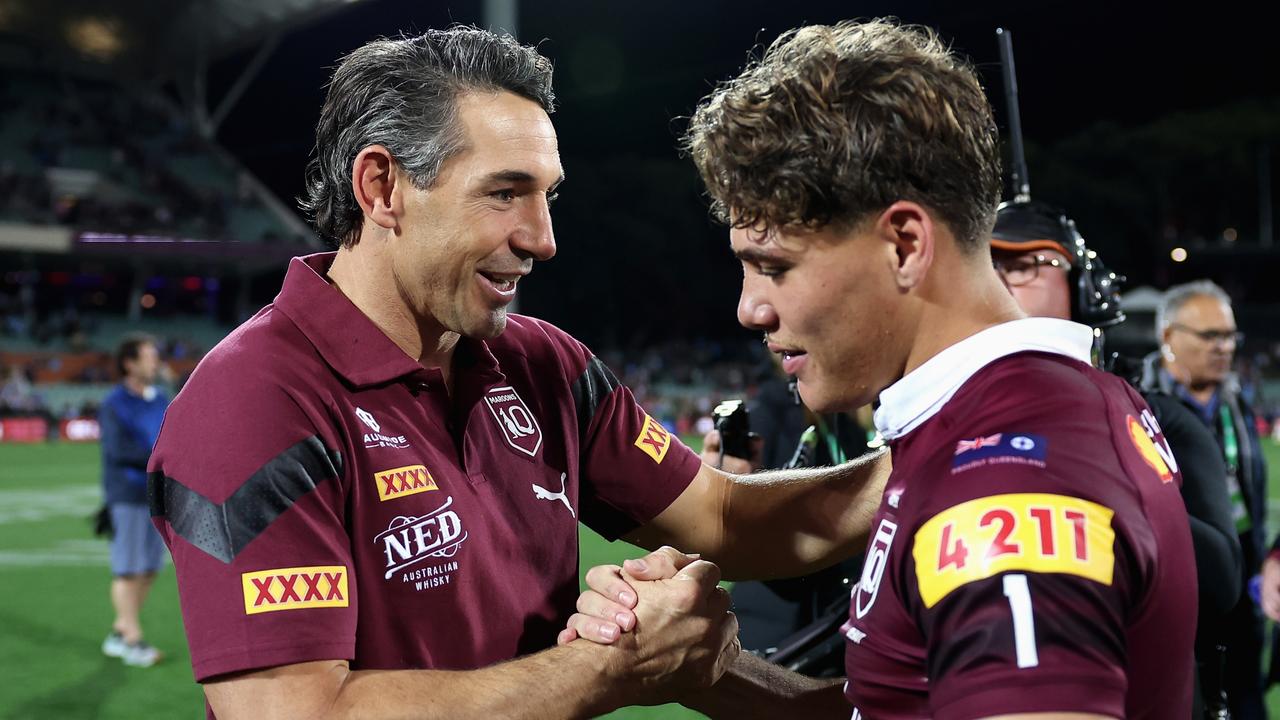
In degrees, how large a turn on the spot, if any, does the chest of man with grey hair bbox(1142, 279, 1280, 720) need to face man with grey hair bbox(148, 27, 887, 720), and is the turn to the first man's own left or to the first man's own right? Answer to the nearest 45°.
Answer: approximately 45° to the first man's own right

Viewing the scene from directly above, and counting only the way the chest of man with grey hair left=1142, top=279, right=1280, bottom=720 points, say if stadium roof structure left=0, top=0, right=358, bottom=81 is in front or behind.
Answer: behind

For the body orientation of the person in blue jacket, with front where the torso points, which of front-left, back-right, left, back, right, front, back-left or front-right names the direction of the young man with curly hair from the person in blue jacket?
right

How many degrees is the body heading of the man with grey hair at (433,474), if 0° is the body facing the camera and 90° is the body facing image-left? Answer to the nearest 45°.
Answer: approximately 315°

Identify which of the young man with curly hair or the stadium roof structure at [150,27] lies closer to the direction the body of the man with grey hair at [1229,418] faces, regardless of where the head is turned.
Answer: the young man with curly hair

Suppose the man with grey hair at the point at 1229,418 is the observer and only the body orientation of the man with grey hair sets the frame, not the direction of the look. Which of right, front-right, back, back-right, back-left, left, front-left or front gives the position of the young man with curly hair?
front-right

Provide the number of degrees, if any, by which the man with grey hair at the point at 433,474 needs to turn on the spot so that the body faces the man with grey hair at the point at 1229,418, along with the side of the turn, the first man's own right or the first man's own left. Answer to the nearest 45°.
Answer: approximately 90° to the first man's own left

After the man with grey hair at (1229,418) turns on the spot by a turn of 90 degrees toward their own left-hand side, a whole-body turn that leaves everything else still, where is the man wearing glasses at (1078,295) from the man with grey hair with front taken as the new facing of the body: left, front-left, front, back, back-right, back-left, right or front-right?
back-right

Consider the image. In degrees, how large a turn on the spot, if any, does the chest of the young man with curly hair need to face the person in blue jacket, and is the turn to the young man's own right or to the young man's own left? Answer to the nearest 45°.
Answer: approximately 45° to the young man's own right

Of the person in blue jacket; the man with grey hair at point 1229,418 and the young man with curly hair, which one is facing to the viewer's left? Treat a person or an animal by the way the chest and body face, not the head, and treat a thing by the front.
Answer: the young man with curly hair

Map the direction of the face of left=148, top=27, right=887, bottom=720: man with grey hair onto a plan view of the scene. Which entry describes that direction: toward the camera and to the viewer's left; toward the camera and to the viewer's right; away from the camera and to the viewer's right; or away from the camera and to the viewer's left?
toward the camera and to the viewer's right

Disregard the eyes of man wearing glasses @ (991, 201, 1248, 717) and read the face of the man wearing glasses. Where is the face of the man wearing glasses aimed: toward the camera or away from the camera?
toward the camera

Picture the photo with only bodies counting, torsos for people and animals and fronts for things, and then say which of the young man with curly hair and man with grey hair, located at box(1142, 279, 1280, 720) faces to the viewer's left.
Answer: the young man with curly hair

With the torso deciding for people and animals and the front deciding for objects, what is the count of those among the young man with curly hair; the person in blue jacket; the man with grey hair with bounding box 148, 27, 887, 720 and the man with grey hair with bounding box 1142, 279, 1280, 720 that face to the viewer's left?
1

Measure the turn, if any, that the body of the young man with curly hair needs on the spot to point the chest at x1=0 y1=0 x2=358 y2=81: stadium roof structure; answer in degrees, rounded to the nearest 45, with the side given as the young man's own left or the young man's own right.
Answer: approximately 45° to the young man's own right

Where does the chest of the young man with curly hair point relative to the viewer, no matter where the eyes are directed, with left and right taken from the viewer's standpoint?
facing to the left of the viewer

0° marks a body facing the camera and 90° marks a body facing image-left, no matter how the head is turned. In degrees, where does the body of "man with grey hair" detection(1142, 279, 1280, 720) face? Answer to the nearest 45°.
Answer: approximately 315°
